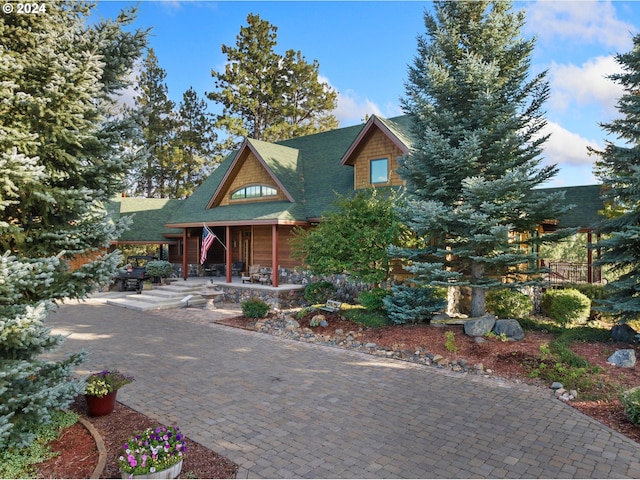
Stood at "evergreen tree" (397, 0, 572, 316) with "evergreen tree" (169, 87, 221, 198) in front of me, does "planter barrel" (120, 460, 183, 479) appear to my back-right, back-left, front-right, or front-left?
back-left

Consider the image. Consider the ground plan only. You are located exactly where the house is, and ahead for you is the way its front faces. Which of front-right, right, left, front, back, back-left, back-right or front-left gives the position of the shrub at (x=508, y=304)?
left

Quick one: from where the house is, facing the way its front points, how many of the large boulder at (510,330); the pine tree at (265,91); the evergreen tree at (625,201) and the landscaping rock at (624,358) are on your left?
3

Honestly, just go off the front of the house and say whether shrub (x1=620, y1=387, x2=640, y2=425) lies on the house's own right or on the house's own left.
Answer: on the house's own left

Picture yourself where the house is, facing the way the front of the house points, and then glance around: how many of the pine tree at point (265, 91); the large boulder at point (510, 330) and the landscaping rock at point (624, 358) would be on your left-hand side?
2

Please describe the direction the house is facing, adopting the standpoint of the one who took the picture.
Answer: facing the viewer and to the left of the viewer

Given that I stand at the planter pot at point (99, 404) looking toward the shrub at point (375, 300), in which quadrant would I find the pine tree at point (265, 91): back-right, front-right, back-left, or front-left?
front-left

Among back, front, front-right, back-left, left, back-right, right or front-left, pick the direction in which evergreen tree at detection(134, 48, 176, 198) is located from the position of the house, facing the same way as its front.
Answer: right

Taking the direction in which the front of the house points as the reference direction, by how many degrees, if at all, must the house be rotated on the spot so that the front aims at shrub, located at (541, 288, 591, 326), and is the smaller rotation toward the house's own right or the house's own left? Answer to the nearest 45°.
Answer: approximately 90° to the house's own left

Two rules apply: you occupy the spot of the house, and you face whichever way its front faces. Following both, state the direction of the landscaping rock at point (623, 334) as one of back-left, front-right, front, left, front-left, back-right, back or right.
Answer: left

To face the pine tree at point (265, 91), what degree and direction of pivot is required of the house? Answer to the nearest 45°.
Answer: approximately 135° to its right

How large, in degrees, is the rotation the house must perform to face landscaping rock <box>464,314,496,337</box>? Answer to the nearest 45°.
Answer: approximately 90° to its left
